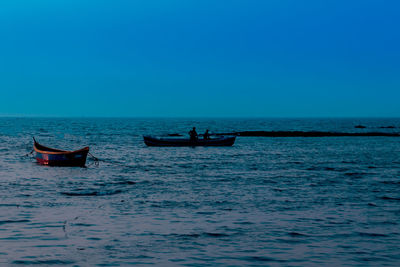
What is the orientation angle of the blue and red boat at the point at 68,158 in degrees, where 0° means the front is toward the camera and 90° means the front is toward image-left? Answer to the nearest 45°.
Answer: approximately 90°
